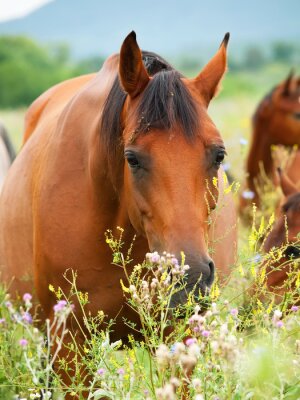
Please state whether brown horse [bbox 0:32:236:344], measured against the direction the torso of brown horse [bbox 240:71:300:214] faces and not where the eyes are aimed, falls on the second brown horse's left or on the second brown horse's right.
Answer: on the second brown horse's right
